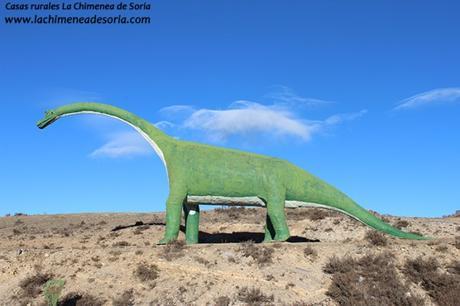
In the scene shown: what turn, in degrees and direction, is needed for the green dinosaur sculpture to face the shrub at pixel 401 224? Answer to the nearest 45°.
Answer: approximately 135° to its right

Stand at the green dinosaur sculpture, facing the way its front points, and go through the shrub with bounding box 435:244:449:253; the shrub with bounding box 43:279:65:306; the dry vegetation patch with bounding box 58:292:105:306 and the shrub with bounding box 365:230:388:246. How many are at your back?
2

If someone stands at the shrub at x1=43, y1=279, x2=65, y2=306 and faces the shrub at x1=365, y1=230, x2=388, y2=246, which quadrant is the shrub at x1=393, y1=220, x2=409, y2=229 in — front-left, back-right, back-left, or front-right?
front-left

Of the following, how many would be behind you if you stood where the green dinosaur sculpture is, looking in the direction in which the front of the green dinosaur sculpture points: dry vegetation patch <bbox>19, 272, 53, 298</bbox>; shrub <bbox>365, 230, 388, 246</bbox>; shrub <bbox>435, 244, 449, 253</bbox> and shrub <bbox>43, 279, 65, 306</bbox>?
2

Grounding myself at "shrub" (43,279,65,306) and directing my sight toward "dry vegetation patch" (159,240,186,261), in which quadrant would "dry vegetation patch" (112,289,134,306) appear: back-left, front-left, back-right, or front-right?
front-right

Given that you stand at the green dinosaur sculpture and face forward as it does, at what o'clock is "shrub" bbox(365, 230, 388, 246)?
The shrub is roughly at 6 o'clock from the green dinosaur sculpture.

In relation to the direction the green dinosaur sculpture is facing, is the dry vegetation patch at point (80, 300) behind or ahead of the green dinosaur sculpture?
ahead

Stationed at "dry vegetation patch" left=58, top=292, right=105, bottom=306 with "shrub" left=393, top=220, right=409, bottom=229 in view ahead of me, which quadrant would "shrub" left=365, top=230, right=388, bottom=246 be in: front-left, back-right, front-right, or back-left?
front-right

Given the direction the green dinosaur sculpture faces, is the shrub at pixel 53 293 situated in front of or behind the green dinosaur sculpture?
in front

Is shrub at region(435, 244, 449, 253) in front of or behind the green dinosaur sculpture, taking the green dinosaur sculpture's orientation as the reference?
behind

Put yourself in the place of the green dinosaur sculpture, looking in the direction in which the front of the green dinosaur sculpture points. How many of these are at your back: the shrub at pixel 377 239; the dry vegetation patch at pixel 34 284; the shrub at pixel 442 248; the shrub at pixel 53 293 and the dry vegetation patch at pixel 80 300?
2

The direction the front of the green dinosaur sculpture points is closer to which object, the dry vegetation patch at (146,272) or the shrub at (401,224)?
the dry vegetation patch

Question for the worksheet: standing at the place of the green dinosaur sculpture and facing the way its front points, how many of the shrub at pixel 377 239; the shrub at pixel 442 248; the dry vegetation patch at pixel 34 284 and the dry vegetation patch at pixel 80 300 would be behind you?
2

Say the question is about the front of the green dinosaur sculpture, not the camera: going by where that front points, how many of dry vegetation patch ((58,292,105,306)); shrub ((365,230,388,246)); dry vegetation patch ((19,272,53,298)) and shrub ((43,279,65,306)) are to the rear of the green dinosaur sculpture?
1

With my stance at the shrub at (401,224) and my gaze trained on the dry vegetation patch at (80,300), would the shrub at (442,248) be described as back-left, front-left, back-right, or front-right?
front-left

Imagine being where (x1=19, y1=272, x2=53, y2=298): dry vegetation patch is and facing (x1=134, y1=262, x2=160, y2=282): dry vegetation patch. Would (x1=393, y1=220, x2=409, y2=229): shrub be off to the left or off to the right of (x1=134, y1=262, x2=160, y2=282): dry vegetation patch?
left

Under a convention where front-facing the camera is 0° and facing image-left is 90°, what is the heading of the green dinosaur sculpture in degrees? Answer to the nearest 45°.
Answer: approximately 90°
